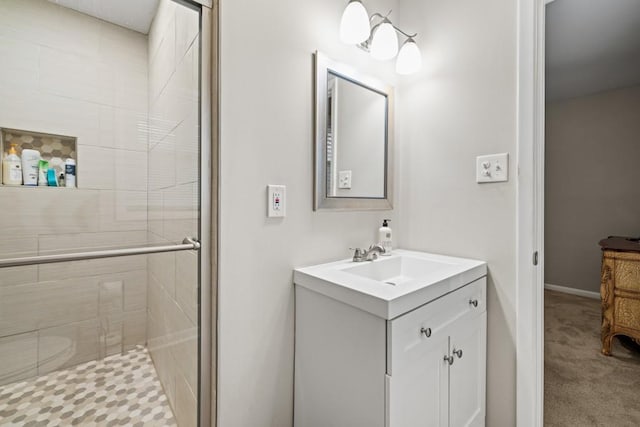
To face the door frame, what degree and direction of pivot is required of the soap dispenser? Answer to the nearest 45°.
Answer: approximately 45° to its left

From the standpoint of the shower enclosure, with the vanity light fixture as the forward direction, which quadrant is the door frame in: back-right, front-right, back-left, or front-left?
front-right

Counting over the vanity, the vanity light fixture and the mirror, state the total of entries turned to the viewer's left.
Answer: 0

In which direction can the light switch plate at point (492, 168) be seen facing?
toward the camera

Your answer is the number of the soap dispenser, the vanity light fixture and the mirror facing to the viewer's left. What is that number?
0

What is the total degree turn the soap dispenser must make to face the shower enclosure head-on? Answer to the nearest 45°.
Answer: approximately 90° to its right

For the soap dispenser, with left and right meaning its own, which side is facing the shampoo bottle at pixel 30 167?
right

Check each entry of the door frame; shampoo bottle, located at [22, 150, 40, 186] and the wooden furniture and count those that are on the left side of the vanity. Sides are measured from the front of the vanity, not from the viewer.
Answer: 2

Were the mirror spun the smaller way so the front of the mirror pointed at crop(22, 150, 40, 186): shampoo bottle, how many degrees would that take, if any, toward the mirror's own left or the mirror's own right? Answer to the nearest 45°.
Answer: approximately 90° to the mirror's own right

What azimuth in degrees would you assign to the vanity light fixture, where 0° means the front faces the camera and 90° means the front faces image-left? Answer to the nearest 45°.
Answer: approximately 315°

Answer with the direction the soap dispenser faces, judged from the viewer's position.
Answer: facing the viewer and to the right of the viewer

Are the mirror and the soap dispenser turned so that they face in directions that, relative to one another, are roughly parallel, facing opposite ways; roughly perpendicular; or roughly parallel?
roughly parallel

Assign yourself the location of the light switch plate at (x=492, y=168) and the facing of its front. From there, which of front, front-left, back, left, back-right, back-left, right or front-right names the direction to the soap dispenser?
right

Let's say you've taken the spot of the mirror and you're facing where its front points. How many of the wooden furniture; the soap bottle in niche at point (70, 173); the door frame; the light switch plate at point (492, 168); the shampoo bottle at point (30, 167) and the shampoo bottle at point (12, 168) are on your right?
3

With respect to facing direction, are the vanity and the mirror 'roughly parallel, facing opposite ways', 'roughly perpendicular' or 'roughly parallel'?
roughly parallel
